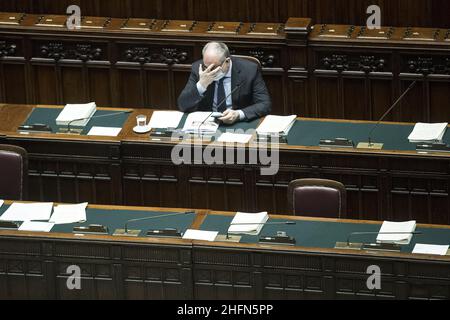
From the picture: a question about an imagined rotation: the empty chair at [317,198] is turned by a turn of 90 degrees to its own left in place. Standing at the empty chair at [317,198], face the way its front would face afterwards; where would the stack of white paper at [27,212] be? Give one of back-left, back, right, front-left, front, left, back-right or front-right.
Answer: back

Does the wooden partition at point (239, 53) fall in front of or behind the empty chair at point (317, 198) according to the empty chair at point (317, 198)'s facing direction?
behind

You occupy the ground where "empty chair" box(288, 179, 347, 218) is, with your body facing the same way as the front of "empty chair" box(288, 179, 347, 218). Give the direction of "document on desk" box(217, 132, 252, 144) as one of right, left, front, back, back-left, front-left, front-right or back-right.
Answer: back-right

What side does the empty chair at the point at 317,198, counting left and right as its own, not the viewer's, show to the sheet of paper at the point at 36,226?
right

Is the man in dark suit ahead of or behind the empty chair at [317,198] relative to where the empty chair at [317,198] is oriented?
behind

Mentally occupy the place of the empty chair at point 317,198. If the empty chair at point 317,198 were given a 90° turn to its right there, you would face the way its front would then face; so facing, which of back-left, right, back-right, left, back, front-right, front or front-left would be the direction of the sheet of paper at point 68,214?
front

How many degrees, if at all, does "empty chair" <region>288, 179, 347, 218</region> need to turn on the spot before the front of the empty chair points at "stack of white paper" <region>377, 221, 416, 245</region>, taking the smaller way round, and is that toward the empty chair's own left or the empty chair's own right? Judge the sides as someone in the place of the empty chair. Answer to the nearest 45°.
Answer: approximately 45° to the empty chair's own left

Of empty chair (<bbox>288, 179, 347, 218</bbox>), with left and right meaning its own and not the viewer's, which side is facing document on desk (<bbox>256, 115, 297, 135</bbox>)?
back

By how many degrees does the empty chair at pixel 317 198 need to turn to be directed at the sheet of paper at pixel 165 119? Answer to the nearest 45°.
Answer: approximately 135° to its right

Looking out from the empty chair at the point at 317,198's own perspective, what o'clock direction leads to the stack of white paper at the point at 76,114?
The stack of white paper is roughly at 4 o'clock from the empty chair.

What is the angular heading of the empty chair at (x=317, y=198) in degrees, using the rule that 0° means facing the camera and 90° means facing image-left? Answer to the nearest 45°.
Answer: approximately 0°

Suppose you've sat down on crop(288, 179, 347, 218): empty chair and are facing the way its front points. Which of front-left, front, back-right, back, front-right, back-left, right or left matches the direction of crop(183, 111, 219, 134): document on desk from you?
back-right

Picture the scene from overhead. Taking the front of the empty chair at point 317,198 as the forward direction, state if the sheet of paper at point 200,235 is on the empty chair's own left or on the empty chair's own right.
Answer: on the empty chair's own right
